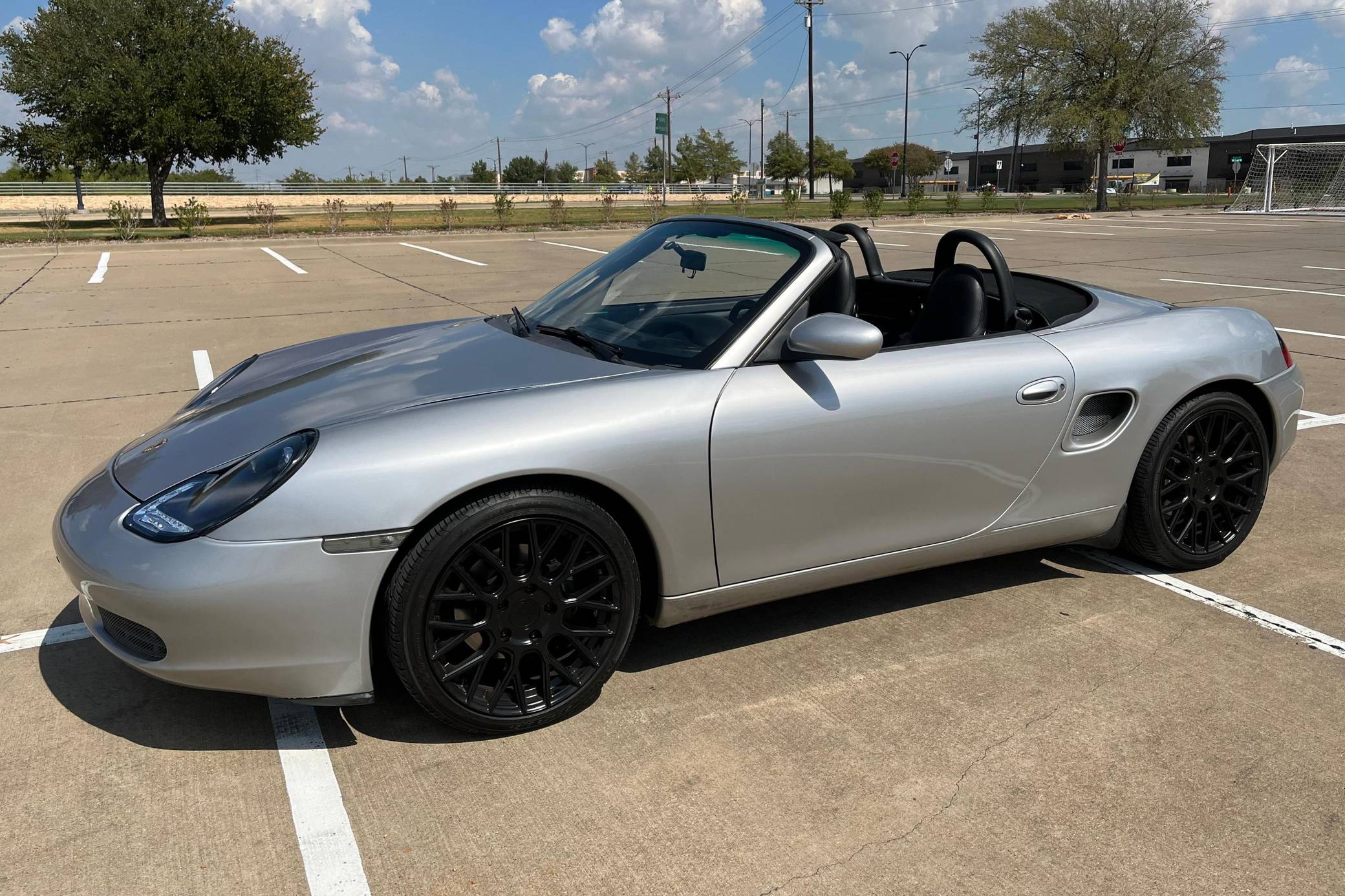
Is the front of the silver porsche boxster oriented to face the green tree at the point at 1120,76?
no

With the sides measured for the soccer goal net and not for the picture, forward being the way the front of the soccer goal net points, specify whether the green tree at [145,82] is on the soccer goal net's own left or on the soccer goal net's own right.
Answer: on the soccer goal net's own right

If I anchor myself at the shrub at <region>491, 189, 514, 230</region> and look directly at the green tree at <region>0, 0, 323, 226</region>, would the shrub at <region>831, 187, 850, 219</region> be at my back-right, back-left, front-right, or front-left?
back-right

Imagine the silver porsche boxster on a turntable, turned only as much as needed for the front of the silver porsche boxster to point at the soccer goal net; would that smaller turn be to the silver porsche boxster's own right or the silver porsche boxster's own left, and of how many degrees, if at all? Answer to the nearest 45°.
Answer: approximately 180°

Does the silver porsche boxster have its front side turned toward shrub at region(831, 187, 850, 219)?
no

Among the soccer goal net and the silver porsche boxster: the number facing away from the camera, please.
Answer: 0

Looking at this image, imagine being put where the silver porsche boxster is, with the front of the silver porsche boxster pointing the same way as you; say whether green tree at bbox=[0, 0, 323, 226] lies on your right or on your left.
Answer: on your right
